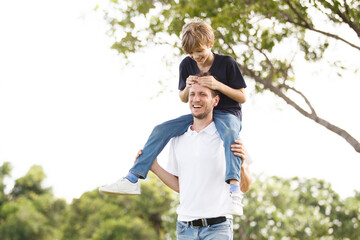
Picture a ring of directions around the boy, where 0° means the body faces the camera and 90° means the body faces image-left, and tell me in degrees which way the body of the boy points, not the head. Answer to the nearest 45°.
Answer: approximately 45°
